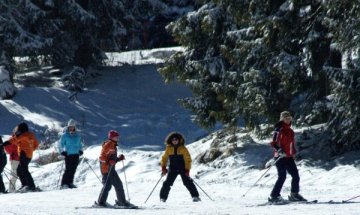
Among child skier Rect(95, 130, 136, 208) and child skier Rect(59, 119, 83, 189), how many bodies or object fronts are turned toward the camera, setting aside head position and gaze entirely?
1

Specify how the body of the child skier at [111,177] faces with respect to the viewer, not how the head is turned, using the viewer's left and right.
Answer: facing to the right of the viewer

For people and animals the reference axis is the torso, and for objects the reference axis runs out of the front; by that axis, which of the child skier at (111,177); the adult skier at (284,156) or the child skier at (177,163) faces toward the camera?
the child skier at (177,163)

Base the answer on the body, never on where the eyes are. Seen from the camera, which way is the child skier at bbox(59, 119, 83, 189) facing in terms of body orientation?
toward the camera

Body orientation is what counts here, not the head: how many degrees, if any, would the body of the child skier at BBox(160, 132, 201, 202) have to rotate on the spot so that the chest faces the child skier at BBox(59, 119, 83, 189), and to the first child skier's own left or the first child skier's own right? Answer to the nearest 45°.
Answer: approximately 135° to the first child skier's own right

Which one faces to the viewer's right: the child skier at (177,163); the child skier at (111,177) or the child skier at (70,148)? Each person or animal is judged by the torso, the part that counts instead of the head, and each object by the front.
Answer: the child skier at (111,177)
